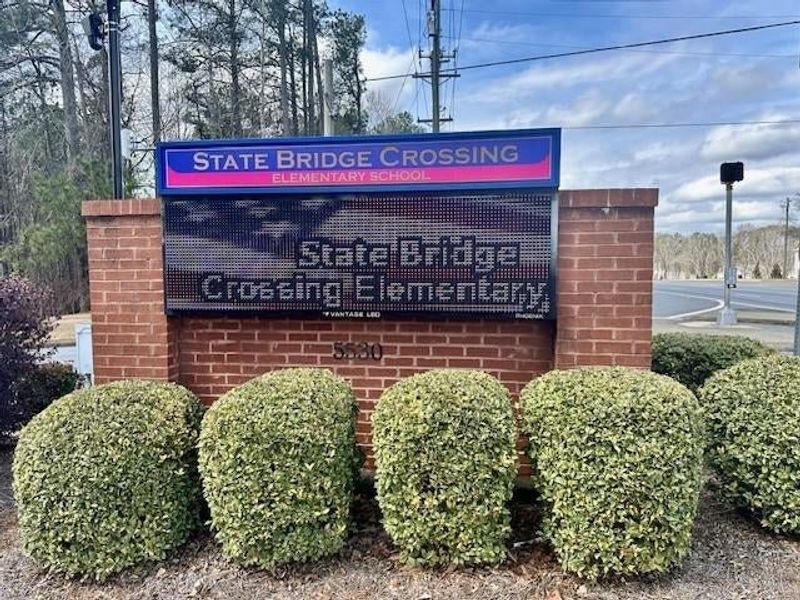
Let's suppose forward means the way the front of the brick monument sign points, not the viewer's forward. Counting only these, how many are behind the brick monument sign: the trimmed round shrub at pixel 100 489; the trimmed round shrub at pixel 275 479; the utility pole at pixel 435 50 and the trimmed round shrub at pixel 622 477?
1

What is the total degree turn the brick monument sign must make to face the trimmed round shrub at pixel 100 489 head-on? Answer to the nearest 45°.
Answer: approximately 45° to its right

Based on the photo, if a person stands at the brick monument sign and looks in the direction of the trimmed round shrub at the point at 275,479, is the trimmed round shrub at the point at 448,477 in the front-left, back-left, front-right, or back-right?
front-left

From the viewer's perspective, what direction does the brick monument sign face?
toward the camera

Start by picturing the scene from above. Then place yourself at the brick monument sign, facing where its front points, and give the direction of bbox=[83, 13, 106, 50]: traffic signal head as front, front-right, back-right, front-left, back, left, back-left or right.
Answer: back-right

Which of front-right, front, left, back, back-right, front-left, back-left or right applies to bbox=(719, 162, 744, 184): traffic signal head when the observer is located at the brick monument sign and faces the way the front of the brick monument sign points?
back-left

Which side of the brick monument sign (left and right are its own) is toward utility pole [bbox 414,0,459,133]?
back

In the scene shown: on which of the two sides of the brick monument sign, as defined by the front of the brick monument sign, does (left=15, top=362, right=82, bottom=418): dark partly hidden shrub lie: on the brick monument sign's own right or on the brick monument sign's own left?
on the brick monument sign's own right

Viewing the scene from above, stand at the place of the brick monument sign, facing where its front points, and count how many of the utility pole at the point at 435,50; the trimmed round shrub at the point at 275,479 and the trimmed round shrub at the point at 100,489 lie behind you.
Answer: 1

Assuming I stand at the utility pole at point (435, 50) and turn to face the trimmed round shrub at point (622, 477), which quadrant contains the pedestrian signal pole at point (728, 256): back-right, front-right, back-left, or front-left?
front-left

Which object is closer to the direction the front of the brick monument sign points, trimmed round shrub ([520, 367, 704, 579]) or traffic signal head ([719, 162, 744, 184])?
the trimmed round shrub

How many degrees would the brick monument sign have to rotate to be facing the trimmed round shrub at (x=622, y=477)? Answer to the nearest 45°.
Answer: approximately 45° to its left

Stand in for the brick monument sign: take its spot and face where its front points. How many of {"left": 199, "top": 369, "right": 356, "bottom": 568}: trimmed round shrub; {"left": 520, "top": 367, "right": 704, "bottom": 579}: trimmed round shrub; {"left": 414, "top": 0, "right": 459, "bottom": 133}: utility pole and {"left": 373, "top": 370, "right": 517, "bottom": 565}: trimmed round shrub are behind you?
1

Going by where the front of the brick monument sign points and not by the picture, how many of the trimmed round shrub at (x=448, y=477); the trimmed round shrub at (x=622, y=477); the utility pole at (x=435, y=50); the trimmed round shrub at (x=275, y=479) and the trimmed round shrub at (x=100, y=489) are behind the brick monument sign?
1

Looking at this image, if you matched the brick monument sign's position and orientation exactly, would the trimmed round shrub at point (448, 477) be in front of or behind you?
in front

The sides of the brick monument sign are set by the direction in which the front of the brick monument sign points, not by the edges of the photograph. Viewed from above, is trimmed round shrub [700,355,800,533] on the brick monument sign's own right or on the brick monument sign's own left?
on the brick monument sign's own left

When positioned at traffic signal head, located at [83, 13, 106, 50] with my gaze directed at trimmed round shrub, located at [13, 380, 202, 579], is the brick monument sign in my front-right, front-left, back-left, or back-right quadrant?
front-left

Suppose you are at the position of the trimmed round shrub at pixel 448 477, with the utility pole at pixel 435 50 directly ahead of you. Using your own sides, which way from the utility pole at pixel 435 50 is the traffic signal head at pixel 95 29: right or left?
left
